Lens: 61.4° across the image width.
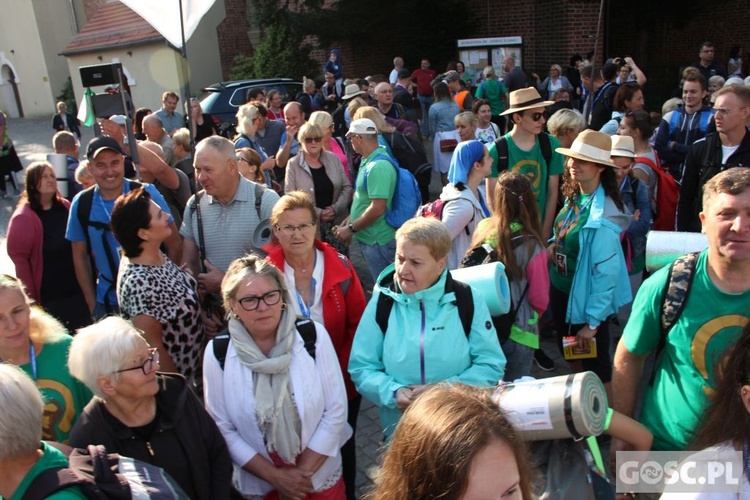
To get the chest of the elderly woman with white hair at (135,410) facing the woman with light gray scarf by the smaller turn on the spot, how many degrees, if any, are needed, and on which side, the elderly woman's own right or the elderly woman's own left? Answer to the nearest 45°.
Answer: approximately 45° to the elderly woman's own left

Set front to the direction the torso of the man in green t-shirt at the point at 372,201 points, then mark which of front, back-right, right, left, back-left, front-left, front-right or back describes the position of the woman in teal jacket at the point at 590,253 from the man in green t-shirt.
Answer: back-left

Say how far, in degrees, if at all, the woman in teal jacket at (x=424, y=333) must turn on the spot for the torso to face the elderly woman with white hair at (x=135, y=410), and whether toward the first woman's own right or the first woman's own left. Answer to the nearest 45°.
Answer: approximately 45° to the first woman's own right

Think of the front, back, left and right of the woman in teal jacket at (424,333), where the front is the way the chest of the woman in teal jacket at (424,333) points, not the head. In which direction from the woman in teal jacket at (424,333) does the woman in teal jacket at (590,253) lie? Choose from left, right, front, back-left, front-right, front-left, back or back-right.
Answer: back-left

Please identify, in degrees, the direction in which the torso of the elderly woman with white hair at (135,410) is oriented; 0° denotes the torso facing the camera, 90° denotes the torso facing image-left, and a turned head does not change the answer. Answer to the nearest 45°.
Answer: approximately 315°

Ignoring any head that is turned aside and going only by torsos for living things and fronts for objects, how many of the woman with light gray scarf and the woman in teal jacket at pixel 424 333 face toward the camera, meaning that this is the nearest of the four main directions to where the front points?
2

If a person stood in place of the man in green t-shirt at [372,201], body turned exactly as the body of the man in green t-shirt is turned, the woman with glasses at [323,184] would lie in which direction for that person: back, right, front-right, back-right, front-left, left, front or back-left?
front-right
